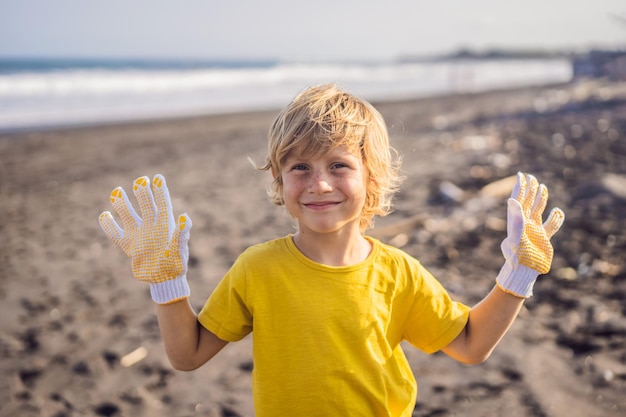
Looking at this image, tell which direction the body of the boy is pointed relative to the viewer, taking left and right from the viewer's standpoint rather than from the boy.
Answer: facing the viewer

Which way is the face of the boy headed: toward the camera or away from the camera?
toward the camera
